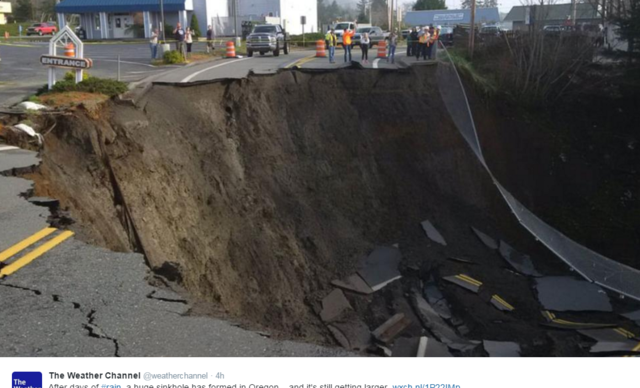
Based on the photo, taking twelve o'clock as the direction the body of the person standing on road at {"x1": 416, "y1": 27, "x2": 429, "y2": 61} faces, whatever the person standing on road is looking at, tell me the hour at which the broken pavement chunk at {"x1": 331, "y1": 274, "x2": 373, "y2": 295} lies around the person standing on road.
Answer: The broken pavement chunk is roughly at 12 o'clock from the person standing on road.

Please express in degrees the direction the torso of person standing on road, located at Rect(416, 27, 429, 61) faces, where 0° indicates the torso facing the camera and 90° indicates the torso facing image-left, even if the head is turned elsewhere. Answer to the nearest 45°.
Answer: approximately 0°

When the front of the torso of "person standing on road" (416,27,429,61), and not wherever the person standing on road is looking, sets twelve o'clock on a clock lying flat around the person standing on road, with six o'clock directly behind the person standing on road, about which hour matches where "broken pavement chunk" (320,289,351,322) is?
The broken pavement chunk is roughly at 12 o'clock from the person standing on road.

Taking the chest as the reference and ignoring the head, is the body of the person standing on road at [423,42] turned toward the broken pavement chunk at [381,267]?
yes

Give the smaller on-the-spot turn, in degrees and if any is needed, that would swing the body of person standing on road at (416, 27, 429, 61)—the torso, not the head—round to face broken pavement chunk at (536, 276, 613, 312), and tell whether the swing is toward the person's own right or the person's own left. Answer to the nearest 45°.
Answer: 0° — they already face it

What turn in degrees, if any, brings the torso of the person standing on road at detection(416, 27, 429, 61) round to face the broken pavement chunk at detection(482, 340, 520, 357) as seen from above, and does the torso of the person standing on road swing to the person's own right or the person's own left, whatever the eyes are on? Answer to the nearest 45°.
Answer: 0° — they already face it

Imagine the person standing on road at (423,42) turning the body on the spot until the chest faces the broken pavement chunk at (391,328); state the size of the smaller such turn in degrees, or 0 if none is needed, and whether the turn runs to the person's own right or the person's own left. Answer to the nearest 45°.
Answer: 0° — they already face it

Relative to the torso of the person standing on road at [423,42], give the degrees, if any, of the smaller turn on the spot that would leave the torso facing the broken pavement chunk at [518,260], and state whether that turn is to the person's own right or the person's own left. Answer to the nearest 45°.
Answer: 0° — they already face it
